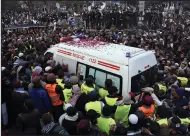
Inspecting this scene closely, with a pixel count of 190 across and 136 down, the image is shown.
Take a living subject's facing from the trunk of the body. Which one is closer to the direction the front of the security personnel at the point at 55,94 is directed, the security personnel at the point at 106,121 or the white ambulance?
the white ambulance

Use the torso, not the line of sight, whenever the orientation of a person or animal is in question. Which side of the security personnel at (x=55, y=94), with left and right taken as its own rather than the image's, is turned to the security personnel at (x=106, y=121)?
right

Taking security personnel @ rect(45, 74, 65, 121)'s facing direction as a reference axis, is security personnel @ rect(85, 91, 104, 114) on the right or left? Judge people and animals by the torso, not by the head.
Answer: on its right

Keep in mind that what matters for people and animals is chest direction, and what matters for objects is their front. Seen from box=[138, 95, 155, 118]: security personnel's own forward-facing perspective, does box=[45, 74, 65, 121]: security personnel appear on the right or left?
on its left

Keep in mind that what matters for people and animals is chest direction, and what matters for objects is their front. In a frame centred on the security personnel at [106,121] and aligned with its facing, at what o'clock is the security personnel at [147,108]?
the security personnel at [147,108] is roughly at 2 o'clock from the security personnel at [106,121].

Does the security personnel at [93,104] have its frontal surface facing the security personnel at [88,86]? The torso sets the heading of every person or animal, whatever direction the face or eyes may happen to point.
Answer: yes

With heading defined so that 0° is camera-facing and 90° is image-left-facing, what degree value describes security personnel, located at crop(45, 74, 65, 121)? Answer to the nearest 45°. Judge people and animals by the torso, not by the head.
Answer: approximately 225°

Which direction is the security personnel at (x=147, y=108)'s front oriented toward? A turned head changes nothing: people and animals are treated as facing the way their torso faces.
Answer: away from the camera

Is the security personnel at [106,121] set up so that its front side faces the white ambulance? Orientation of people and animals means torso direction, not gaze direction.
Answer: yes

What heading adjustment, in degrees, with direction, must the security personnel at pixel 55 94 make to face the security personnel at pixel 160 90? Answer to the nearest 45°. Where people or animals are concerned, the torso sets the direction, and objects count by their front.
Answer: approximately 45° to its right

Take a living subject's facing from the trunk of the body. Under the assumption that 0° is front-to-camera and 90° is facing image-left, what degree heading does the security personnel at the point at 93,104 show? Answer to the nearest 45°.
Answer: approximately 180°

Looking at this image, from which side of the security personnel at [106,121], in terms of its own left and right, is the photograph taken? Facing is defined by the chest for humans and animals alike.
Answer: back
